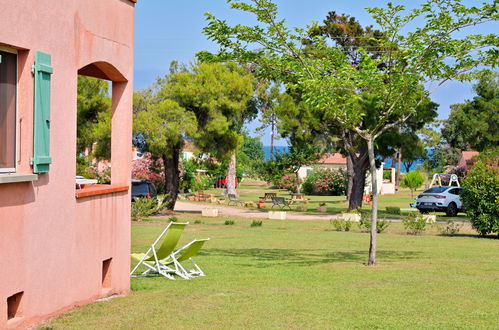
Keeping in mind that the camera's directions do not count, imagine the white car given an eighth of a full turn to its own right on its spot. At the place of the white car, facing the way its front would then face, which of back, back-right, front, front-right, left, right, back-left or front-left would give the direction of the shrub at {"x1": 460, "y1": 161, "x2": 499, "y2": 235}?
right
